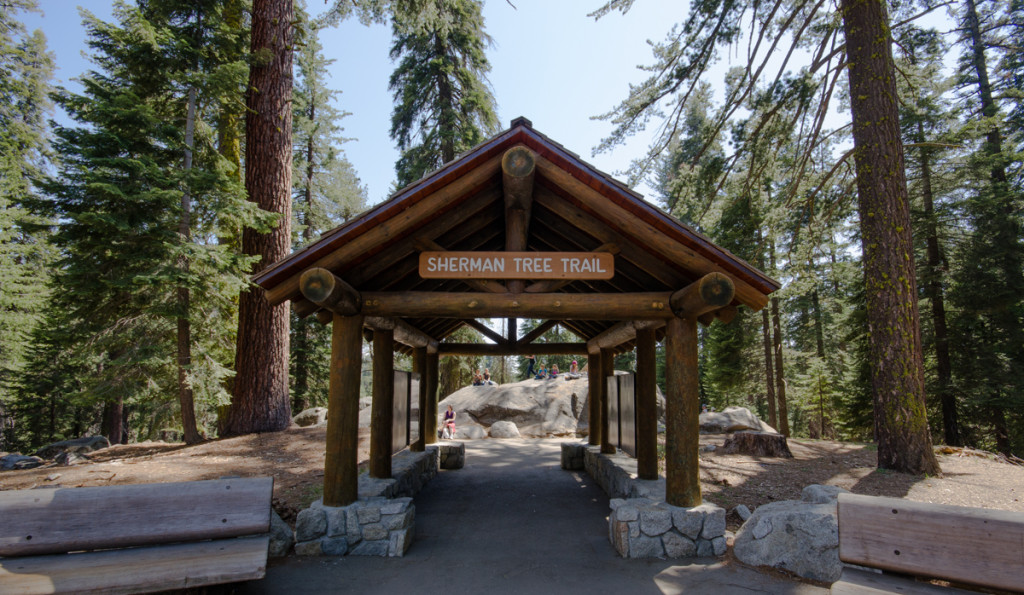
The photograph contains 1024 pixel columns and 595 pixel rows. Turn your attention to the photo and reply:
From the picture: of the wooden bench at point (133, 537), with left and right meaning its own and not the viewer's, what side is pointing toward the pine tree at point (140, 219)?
back

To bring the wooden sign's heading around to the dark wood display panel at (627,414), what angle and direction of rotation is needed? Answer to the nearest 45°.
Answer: approximately 135° to its left

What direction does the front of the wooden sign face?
toward the camera

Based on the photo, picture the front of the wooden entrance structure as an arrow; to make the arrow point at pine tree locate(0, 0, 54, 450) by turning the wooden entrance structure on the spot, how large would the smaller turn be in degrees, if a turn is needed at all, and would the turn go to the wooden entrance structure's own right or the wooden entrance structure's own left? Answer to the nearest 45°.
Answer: approximately 135° to the wooden entrance structure's own right

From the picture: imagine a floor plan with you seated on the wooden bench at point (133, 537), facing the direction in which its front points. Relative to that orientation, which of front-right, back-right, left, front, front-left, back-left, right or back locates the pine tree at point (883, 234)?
left

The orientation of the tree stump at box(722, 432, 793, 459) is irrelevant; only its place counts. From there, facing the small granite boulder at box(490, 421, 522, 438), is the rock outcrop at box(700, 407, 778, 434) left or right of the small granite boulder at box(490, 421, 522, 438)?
right

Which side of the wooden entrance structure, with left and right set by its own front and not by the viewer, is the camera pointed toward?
front

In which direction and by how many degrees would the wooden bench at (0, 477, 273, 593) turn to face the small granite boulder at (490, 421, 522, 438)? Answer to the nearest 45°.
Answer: approximately 135° to its left
